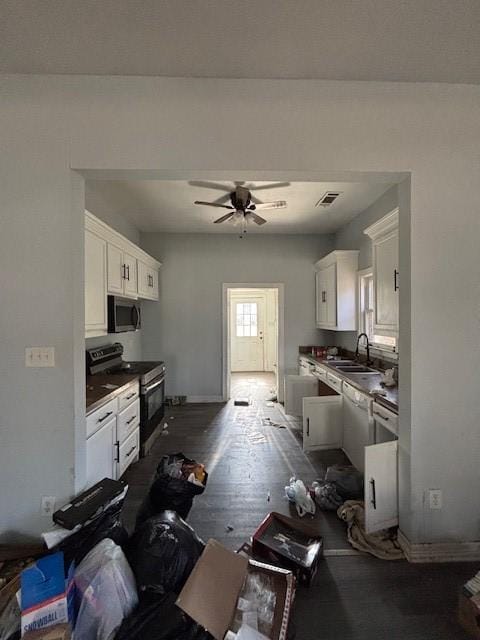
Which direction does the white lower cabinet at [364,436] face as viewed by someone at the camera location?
facing to the left of the viewer

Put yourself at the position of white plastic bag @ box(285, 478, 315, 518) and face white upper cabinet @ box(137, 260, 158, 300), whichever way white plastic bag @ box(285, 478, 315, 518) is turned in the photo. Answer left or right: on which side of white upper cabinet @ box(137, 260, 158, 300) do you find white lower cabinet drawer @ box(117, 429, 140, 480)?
left

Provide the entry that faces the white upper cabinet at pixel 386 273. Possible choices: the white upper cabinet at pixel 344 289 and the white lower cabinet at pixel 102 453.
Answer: the white lower cabinet

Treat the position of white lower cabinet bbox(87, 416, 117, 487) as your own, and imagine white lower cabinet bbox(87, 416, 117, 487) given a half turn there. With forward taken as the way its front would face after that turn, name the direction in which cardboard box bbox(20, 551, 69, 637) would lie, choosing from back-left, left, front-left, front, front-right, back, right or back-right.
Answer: left

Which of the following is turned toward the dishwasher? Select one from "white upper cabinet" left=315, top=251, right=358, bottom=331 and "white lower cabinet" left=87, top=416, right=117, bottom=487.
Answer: the white lower cabinet

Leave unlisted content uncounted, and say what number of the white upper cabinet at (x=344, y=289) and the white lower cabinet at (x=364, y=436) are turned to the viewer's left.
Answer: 2

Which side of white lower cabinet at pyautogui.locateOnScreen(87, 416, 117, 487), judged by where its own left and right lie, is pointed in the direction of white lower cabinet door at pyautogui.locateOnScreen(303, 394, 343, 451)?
front

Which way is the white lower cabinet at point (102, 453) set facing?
to the viewer's right

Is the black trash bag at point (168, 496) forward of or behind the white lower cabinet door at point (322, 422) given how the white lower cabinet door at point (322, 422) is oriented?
forward

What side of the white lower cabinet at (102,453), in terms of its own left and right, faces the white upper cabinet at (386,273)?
front

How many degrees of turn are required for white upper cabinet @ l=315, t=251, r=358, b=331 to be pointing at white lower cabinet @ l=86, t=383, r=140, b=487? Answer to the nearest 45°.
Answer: approximately 45° to its left

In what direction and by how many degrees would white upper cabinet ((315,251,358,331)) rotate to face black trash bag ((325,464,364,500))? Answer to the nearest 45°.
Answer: approximately 90° to its left

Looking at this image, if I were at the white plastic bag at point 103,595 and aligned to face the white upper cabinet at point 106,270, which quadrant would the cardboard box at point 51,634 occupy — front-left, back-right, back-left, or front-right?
back-left

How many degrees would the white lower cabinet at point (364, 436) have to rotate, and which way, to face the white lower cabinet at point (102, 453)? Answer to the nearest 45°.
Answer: approximately 45° to its left
